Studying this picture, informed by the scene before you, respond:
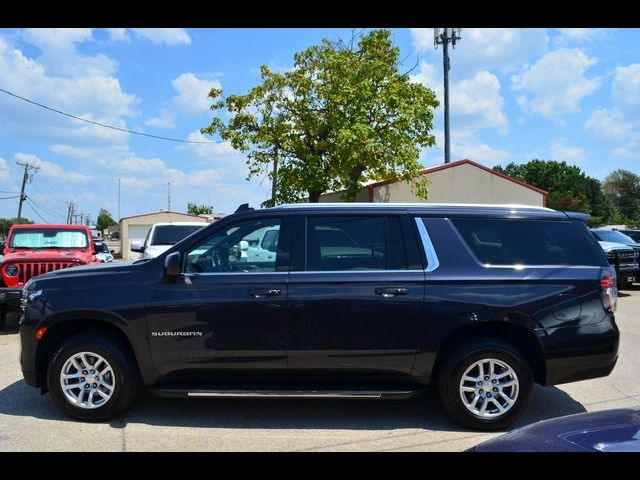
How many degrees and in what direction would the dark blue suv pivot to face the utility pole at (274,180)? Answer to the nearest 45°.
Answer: approximately 90° to its right

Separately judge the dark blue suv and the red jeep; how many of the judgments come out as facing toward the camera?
1

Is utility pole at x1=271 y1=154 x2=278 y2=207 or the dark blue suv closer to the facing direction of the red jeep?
the dark blue suv

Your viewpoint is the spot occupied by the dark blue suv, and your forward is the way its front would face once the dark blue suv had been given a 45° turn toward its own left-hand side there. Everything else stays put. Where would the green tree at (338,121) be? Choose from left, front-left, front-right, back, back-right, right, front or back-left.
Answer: back-right

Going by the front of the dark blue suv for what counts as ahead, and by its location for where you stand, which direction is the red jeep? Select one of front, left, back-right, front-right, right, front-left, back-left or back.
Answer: front-right

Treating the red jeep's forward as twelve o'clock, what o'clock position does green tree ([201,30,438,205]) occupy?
The green tree is roughly at 8 o'clock from the red jeep.

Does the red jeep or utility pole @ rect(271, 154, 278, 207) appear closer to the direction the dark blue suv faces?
the red jeep

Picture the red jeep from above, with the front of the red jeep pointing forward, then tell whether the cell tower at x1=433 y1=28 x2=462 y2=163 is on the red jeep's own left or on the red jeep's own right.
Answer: on the red jeep's own left

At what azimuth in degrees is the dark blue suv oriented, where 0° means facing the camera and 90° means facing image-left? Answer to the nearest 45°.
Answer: approximately 90°
